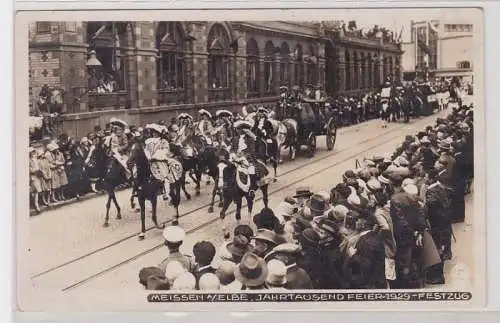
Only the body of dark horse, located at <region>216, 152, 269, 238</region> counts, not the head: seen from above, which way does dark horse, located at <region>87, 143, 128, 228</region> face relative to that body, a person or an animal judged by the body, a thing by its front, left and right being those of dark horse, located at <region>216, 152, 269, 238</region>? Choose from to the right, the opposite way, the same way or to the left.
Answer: the same way

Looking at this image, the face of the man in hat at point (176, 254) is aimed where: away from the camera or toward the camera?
away from the camera

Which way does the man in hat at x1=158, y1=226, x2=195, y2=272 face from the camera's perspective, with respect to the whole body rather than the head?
away from the camera

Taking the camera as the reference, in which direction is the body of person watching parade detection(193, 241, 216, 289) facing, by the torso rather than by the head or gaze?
away from the camera

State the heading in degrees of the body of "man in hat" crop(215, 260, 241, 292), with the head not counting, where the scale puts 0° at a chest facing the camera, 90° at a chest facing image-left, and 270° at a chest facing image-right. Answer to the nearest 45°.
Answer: approximately 180°

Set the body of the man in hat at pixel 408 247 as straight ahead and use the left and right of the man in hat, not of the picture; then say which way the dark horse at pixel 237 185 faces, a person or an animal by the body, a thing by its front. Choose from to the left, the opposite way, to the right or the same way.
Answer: to the left

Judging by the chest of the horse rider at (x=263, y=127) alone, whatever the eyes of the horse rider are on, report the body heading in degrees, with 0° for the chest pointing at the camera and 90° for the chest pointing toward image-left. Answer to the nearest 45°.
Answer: approximately 45°

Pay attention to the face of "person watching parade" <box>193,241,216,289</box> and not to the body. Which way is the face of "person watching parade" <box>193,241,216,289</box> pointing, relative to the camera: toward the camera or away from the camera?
away from the camera

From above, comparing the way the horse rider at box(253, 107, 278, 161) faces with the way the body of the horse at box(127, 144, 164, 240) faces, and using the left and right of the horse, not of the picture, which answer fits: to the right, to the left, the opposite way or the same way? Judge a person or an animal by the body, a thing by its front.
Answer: the same way

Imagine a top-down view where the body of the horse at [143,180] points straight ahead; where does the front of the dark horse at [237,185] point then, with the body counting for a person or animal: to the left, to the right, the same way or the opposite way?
the same way
